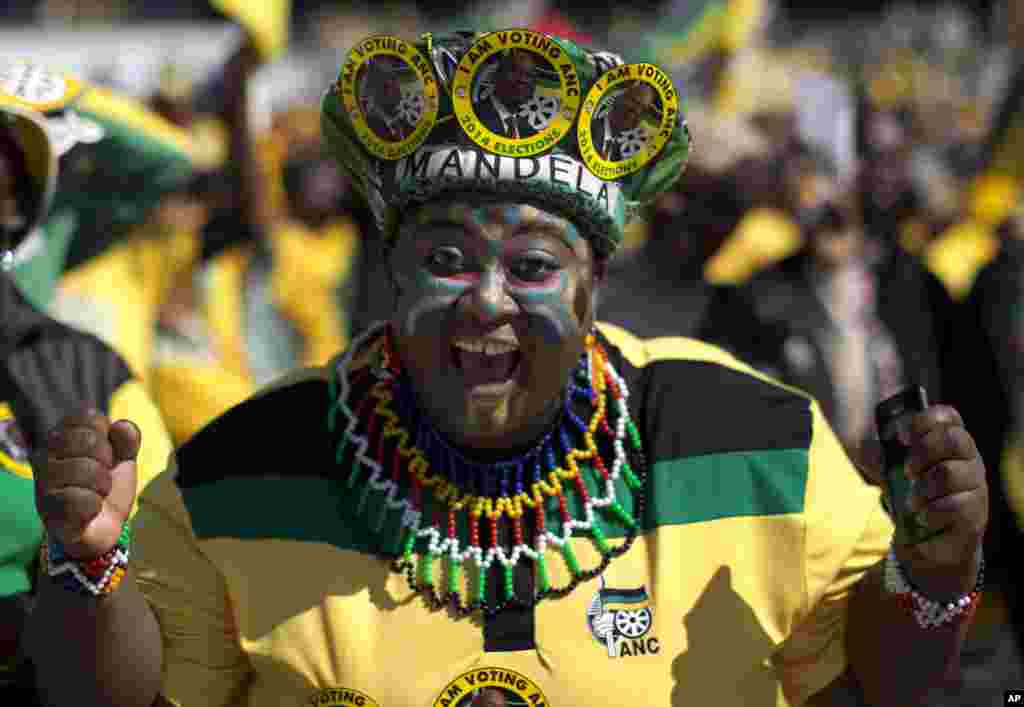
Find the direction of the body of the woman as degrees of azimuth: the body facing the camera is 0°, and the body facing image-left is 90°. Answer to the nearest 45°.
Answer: approximately 0°

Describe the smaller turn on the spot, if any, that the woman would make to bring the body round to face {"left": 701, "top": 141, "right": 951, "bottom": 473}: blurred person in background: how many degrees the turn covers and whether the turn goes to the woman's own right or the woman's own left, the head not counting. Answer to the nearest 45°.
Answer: approximately 135° to the woman's own left

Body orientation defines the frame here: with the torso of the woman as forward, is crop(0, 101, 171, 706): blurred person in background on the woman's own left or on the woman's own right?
on the woman's own right

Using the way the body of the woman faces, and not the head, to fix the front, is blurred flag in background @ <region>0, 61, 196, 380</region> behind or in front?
behind

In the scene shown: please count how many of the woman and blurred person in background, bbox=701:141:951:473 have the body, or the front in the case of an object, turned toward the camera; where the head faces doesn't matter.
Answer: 2

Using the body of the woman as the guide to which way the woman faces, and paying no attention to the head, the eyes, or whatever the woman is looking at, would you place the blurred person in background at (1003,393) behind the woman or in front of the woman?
behind

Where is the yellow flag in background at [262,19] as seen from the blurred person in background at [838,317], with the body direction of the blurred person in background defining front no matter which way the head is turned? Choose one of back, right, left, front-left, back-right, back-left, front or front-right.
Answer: right

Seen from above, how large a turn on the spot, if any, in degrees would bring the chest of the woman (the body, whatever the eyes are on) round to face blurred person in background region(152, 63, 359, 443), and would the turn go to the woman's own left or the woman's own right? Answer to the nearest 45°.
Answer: approximately 180°
